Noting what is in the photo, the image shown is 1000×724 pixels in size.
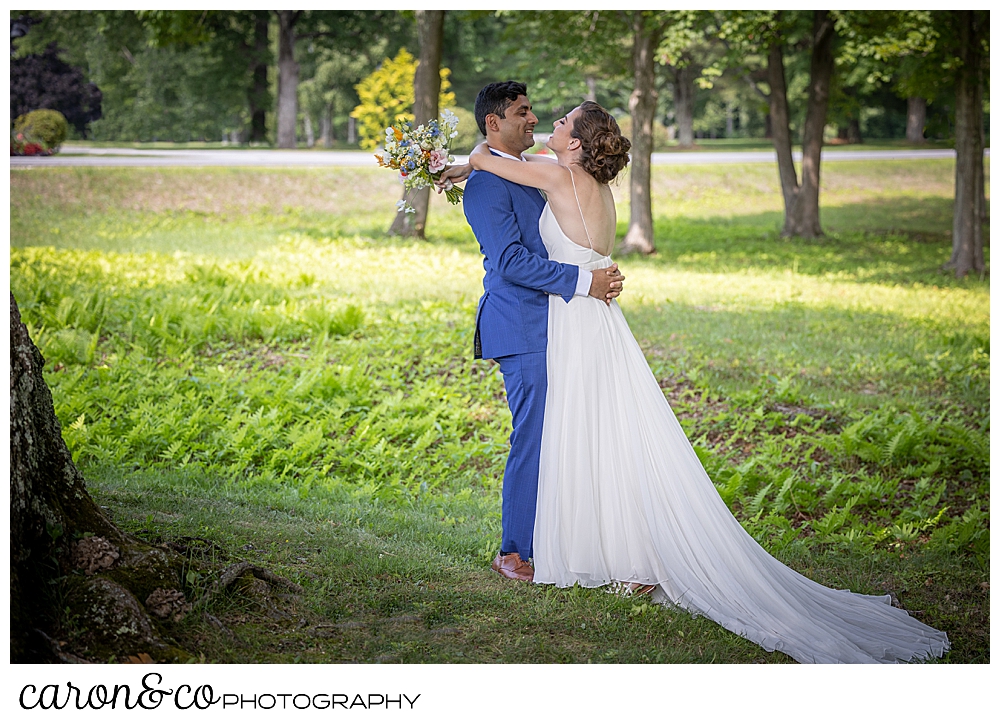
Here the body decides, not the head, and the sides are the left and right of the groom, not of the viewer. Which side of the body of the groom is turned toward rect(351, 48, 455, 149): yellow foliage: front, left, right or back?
left

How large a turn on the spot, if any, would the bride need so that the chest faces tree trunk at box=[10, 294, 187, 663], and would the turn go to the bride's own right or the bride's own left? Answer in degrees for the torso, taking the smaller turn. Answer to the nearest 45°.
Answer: approximately 90° to the bride's own left

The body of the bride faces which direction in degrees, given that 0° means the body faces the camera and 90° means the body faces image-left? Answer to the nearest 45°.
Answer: approximately 135°

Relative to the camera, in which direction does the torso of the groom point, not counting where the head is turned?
to the viewer's right

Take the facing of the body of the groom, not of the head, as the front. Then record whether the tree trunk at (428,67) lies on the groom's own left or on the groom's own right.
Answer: on the groom's own left

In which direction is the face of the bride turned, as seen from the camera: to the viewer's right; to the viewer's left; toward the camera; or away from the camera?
to the viewer's left

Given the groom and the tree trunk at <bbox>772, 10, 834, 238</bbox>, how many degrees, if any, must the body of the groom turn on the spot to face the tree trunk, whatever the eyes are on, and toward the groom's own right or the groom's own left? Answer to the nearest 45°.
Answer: approximately 90° to the groom's own left

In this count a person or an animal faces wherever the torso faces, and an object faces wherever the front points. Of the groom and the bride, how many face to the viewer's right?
1
